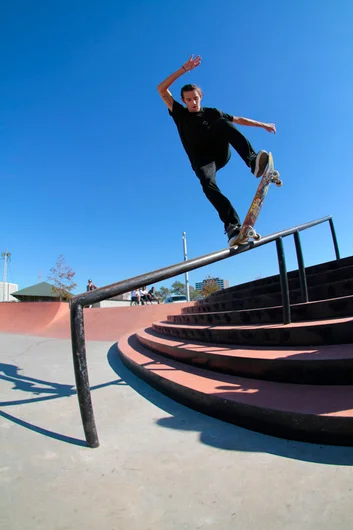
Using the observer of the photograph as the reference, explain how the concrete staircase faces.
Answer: facing the viewer and to the left of the viewer

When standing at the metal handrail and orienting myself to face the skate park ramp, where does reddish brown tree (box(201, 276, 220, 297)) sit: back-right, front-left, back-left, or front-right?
front-right

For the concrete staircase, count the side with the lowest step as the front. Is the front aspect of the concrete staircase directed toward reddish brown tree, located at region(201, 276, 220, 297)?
no

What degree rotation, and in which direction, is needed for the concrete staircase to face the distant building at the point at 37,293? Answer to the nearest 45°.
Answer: approximately 90° to its right

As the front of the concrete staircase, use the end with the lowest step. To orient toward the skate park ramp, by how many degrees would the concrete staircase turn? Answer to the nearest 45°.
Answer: approximately 90° to its right

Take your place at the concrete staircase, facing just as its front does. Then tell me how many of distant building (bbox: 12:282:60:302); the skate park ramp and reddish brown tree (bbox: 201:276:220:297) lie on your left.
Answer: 0

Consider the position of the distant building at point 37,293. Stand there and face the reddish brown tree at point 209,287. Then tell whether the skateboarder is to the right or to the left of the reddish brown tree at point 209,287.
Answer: right
